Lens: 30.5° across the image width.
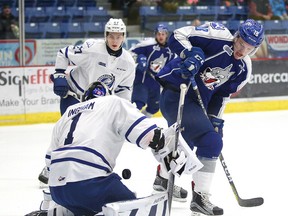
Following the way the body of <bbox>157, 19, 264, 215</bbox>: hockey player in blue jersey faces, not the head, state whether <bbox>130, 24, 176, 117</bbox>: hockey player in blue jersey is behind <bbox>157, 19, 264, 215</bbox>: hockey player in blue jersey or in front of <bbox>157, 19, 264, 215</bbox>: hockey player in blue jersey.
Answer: behind

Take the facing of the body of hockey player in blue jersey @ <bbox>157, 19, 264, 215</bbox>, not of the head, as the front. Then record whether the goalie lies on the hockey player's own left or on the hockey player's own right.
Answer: on the hockey player's own right

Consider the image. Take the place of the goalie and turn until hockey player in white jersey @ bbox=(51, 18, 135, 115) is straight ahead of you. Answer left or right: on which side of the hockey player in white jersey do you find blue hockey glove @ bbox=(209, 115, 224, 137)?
right

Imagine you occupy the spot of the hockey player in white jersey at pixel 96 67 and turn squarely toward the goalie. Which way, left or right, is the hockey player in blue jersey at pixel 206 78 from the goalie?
left

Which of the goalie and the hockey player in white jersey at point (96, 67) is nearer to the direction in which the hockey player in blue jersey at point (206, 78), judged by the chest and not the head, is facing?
the goalie

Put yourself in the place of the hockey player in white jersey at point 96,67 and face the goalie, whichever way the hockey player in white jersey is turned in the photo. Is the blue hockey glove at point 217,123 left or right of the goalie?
left

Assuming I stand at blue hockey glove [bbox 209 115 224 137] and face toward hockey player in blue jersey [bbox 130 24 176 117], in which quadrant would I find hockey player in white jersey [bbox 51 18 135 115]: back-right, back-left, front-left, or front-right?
front-left

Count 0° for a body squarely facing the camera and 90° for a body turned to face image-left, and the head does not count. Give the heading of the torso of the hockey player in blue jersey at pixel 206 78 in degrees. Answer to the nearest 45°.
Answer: approximately 315°

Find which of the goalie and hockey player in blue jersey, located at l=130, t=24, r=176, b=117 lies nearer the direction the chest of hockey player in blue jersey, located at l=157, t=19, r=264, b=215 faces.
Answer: the goalie
